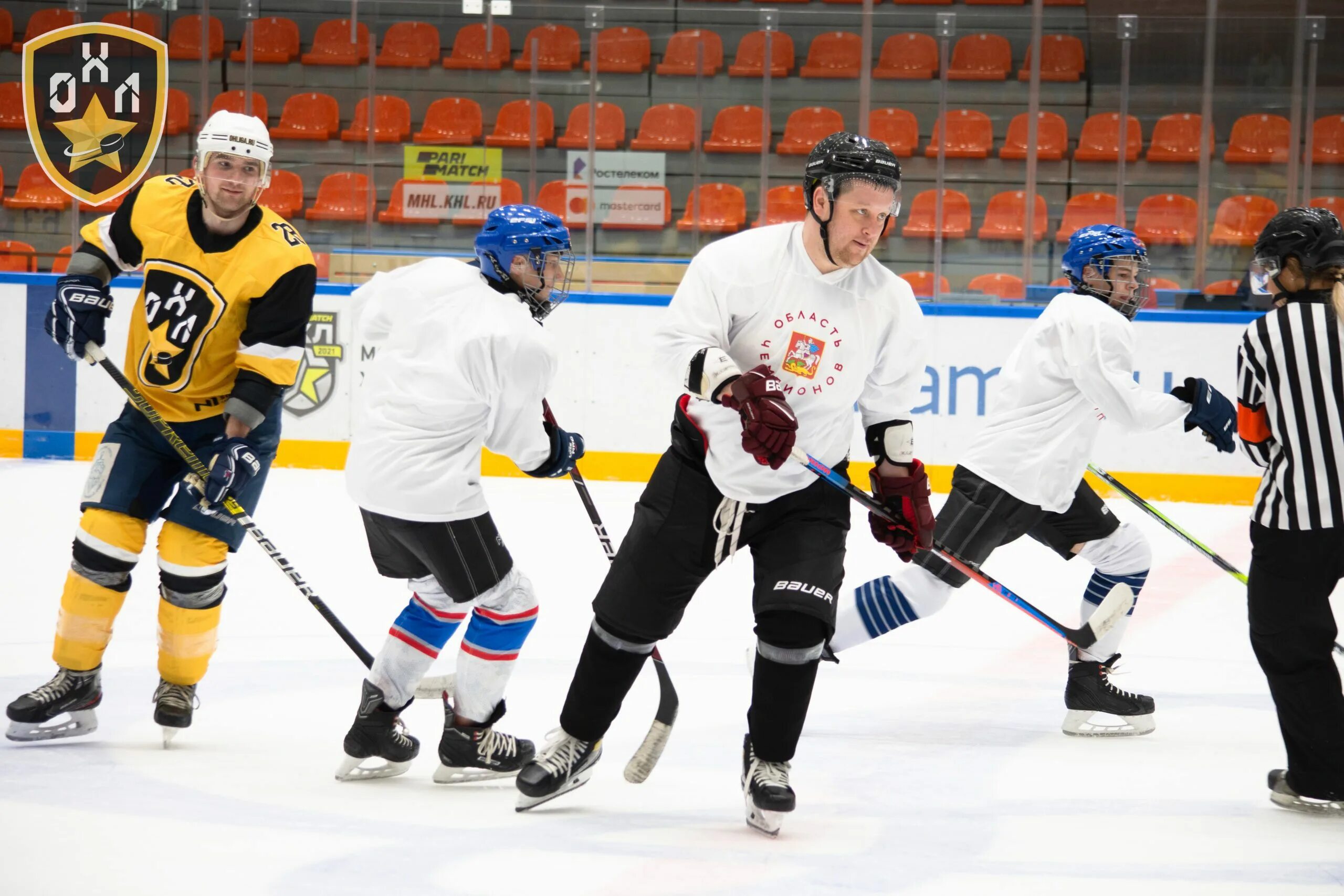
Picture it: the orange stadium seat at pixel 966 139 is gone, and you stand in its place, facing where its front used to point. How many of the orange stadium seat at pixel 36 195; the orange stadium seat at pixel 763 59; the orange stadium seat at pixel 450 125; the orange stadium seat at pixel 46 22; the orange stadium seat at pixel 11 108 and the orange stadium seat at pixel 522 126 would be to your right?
6

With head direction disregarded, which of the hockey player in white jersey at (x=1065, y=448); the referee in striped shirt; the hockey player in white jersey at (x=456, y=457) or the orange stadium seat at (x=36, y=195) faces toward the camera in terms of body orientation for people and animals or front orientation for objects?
the orange stadium seat

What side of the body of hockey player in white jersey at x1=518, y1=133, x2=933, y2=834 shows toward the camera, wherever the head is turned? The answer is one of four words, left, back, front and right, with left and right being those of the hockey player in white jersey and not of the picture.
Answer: front

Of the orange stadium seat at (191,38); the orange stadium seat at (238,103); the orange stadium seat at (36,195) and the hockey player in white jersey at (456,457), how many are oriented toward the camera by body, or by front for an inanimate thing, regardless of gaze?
3

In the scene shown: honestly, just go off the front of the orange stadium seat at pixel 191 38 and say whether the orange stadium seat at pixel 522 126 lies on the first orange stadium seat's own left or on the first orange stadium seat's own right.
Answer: on the first orange stadium seat's own left

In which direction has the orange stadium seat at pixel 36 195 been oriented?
toward the camera

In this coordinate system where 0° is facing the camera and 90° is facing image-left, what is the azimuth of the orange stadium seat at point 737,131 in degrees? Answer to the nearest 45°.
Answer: approximately 0°

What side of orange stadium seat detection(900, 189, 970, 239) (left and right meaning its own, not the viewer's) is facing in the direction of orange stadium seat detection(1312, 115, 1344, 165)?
left

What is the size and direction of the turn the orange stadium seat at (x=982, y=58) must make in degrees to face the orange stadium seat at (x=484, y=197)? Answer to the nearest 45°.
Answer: approximately 90° to its right

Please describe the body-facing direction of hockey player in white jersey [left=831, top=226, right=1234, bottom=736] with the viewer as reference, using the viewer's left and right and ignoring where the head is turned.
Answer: facing to the right of the viewer

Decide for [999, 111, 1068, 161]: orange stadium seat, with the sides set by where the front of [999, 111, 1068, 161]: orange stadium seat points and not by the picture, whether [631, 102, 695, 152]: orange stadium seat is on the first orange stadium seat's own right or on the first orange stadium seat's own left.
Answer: on the first orange stadium seat's own right

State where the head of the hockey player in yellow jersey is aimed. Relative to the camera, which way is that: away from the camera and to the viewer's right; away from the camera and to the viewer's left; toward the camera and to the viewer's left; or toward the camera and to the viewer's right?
toward the camera and to the viewer's right

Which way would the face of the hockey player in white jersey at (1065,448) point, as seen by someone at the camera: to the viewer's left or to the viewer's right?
to the viewer's right

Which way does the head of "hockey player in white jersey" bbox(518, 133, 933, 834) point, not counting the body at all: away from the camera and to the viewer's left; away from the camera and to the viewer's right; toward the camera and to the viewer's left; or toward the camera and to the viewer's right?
toward the camera and to the viewer's right

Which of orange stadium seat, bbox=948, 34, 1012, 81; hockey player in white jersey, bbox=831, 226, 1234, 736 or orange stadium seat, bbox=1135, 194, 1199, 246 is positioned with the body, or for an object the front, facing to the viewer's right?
the hockey player in white jersey

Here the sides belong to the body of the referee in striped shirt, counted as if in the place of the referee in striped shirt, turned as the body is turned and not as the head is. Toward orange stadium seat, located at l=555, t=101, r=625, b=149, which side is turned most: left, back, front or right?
front

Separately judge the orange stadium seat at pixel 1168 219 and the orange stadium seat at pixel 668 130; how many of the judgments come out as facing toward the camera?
2

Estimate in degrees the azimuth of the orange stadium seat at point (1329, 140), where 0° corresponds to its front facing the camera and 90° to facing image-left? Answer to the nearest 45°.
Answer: approximately 0°
